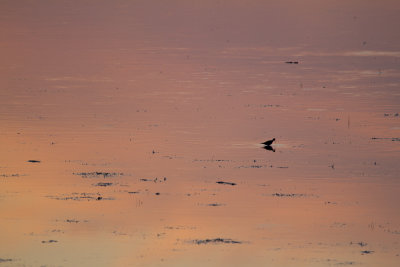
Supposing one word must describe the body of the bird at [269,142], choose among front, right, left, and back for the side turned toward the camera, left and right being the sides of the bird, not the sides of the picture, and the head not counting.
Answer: right
